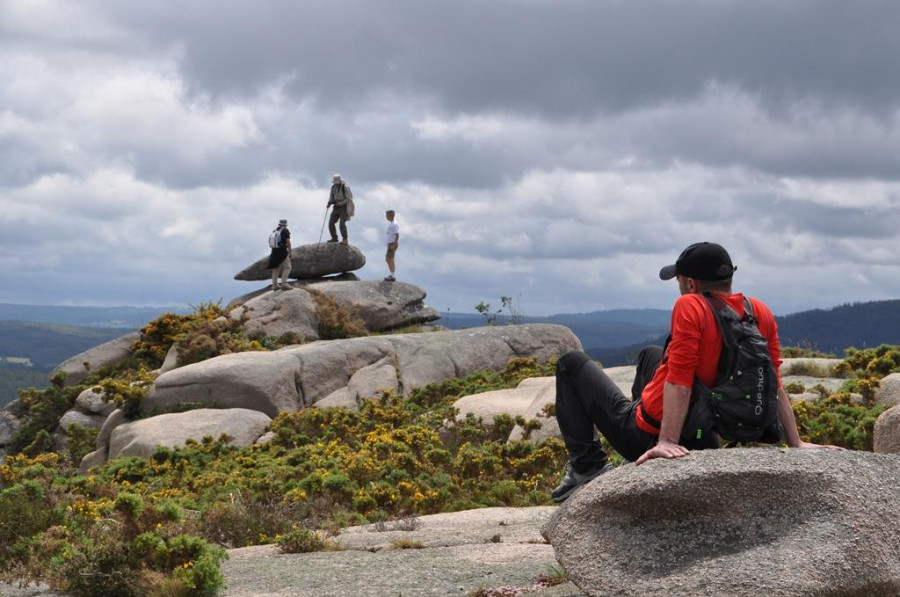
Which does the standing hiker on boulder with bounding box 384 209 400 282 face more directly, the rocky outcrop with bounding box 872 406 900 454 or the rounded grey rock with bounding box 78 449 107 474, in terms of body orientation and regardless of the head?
the rounded grey rock

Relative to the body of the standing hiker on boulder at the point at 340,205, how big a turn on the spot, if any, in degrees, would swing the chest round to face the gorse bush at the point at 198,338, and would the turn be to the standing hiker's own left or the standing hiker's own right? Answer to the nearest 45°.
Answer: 0° — they already face it

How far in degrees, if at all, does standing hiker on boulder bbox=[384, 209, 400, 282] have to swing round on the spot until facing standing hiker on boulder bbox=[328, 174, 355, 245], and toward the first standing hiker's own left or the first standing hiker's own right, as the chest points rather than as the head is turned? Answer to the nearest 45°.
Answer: approximately 45° to the first standing hiker's own right

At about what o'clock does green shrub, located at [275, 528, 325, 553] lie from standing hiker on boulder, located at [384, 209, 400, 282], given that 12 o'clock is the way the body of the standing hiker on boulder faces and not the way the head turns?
The green shrub is roughly at 9 o'clock from the standing hiker on boulder.

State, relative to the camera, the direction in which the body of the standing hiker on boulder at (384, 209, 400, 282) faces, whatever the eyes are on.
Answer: to the viewer's left

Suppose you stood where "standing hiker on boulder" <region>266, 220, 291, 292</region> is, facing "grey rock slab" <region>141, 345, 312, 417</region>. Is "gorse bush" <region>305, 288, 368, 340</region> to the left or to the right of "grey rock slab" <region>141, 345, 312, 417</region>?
left

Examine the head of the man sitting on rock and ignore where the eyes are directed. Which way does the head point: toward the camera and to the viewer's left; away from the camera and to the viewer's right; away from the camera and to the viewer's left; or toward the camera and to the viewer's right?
away from the camera and to the viewer's left

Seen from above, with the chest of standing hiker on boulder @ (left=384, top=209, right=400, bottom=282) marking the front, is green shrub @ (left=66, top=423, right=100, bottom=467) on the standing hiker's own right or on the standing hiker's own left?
on the standing hiker's own left

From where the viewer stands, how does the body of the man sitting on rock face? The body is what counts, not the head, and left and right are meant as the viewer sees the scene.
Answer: facing away from the viewer and to the left of the viewer
